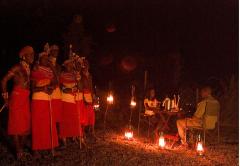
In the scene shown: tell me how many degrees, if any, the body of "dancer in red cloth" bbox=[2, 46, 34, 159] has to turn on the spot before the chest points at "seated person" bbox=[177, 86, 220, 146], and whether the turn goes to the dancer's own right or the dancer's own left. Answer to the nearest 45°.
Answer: approximately 45° to the dancer's own left

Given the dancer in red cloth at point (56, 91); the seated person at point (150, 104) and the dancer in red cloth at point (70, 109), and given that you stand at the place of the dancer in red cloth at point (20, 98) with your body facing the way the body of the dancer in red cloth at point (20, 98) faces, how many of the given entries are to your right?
0

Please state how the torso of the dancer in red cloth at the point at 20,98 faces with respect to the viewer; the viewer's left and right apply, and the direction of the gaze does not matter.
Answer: facing the viewer and to the right of the viewer

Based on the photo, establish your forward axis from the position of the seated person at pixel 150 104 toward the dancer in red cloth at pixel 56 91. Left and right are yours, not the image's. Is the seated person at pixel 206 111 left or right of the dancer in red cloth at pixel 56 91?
left

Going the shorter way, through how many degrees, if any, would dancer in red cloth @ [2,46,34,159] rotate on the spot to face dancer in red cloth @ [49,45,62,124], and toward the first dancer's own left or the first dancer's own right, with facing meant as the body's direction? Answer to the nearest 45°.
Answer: approximately 90° to the first dancer's own left

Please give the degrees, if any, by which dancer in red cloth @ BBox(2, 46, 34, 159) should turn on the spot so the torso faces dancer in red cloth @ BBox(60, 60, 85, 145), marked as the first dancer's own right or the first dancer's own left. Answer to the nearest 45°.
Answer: approximately 90° to the first dancer's own left

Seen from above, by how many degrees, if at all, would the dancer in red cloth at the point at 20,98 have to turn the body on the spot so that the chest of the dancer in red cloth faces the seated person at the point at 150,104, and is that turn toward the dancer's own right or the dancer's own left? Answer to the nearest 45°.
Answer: approximately 90° to the dancer's own left

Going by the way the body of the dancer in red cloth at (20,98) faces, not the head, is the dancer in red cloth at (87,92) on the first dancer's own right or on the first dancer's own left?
on the first dancer's own left
